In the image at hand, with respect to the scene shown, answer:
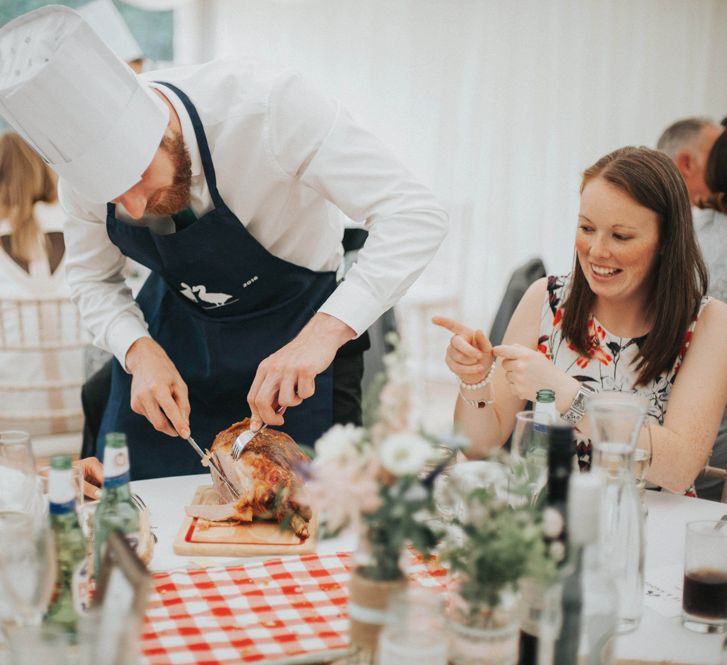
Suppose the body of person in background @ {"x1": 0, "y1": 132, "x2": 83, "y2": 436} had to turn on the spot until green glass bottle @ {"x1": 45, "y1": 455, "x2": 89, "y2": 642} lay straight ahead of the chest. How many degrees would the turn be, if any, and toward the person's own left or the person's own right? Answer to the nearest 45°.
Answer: approximately 180°

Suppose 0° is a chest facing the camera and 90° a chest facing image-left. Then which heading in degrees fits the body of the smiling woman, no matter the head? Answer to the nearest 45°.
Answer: approximately 45°

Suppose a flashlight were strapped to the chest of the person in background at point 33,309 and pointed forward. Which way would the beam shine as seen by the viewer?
away from the camera

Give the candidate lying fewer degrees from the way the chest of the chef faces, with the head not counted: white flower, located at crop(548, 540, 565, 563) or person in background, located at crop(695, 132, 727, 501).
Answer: the white flower

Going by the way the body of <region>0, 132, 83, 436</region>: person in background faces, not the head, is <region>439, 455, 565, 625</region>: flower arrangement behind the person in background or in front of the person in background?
behind

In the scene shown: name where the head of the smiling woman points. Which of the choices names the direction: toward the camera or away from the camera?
toward the camera

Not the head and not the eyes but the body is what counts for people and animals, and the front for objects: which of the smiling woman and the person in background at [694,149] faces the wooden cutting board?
the smiling woman

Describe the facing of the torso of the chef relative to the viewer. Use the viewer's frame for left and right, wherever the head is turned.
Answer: facing the viewer and to the left of the viewer

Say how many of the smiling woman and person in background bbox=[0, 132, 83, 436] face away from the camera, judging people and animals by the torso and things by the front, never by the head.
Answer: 1

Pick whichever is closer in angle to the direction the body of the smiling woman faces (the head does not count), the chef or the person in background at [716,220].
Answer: the chef

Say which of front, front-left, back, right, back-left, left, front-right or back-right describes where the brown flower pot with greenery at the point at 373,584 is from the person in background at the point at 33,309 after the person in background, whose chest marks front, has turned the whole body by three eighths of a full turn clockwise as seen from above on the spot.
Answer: front-right

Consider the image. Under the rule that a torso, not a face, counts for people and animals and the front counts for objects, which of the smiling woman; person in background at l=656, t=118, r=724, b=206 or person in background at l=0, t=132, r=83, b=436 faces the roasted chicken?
the smiling woman

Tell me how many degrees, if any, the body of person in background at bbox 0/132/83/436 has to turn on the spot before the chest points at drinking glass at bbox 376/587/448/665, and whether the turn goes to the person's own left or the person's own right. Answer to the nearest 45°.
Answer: approximately 180°

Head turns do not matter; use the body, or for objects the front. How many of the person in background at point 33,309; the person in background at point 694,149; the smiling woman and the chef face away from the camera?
1

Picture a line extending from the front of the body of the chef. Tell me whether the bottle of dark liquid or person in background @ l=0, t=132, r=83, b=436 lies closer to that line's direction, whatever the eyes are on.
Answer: the bottle of dark liquid

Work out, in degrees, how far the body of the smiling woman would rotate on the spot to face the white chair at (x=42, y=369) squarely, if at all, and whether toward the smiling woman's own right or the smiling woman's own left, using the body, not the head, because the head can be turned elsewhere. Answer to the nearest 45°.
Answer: approximately 90° to the smiling woman's own right

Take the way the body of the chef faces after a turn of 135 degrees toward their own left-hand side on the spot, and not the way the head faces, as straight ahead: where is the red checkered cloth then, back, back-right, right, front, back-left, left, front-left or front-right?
right
